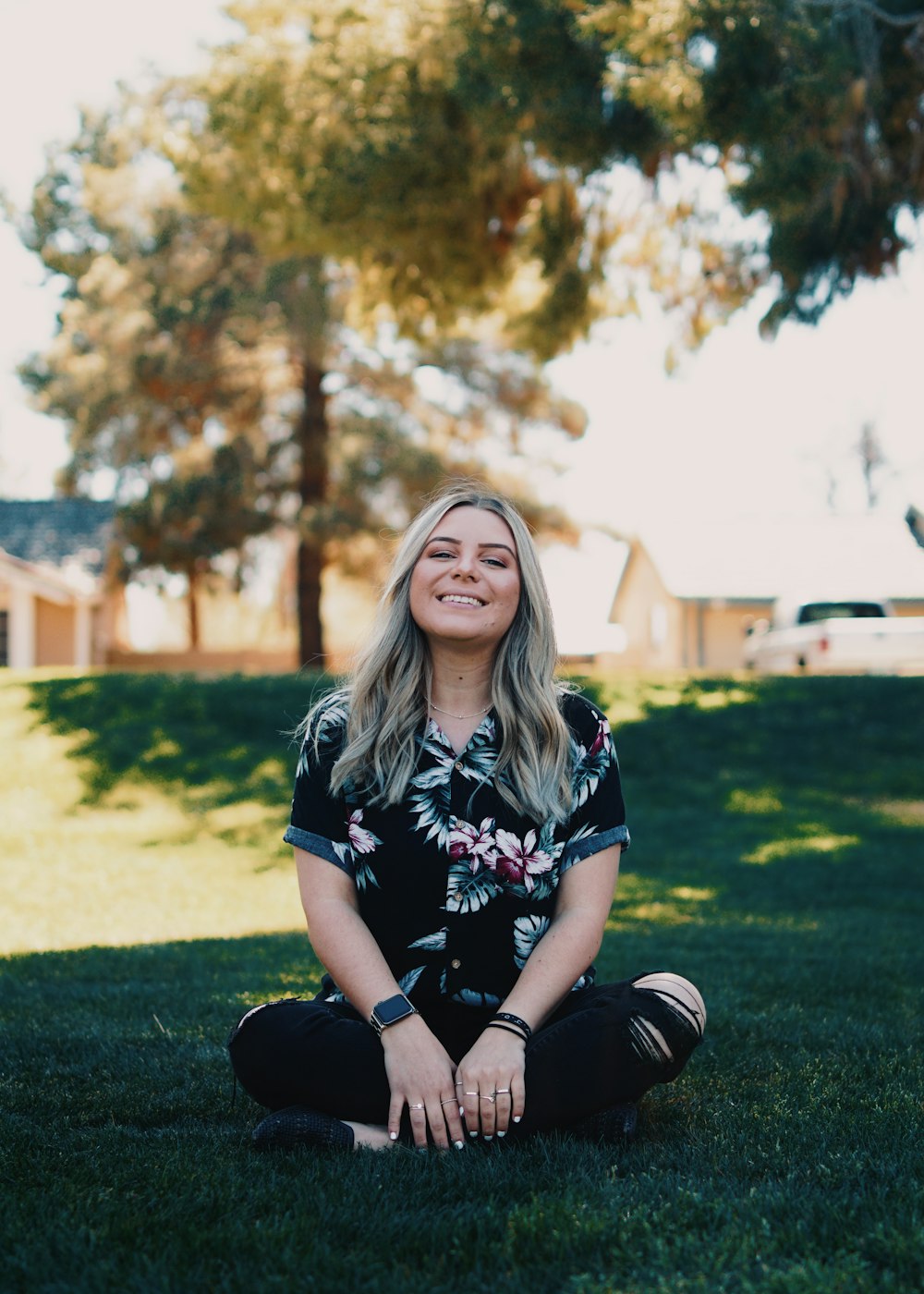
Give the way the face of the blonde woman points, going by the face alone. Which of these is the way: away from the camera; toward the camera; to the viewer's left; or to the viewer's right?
toward the camera

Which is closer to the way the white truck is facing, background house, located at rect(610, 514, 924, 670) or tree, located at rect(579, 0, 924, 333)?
the background house

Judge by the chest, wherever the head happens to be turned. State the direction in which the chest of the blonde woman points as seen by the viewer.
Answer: toward the camera

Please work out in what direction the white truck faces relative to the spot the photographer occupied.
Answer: facing away from the viewer and to the left of the viewer

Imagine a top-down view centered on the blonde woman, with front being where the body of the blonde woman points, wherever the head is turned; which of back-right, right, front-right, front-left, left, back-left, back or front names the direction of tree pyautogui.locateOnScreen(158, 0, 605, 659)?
back

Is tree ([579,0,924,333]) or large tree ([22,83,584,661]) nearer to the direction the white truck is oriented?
the large tree

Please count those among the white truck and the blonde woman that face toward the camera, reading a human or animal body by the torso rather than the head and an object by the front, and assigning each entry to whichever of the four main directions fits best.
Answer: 1

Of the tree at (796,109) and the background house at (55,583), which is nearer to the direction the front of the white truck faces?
the background house

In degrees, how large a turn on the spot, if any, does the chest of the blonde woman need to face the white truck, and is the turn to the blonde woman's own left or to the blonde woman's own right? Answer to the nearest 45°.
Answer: approximately 180°

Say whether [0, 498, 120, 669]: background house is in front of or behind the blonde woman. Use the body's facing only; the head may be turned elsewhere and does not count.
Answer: behind

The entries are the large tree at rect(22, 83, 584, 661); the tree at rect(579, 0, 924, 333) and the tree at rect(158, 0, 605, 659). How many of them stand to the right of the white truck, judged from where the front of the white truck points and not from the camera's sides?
0

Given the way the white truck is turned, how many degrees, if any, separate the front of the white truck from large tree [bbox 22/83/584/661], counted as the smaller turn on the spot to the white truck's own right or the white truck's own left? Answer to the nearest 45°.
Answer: approximately 45° to the white truck's own left

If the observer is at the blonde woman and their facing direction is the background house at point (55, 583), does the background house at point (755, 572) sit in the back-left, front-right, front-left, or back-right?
front-right
